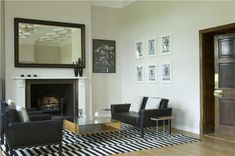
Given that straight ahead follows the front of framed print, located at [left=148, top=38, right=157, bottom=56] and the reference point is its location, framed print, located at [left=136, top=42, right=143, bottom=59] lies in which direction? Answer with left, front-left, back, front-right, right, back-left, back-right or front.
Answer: right

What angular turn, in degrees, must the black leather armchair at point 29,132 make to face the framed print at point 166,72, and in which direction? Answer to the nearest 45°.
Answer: approximately 45° to its left

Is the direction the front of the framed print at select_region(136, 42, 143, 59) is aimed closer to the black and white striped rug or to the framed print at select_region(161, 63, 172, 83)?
the black and white striped rug

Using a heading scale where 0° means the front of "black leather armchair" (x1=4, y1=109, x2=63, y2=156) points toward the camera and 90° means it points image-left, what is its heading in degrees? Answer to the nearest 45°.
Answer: approximately 270°

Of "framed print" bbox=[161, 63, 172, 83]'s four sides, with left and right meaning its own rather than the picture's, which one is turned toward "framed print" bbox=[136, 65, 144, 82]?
right

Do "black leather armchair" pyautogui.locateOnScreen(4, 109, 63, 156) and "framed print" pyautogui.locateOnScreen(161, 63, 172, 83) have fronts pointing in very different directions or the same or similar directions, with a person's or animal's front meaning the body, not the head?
very different directions

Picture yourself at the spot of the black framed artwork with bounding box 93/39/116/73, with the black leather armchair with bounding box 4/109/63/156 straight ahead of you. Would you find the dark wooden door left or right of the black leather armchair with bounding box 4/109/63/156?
left

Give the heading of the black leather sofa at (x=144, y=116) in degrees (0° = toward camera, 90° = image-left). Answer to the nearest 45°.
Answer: approximately 45°

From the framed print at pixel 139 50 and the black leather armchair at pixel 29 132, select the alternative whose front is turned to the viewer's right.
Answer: the black leather armchair

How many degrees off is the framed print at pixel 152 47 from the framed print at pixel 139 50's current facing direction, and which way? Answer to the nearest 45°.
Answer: approximately 90° to its left

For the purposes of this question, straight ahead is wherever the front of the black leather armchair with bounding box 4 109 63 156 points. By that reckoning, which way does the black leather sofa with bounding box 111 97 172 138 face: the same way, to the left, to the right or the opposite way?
the opposite way

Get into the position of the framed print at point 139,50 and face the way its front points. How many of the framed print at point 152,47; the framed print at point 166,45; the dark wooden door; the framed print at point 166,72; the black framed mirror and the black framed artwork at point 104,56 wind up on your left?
4

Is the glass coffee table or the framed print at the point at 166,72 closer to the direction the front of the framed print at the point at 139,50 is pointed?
the glass coffee table
